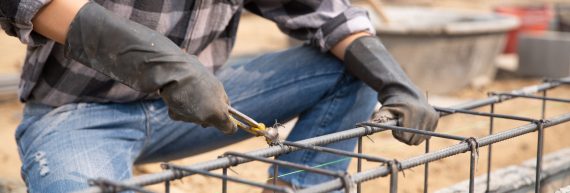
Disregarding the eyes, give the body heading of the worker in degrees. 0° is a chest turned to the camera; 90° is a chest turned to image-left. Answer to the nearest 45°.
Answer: approximately 315°

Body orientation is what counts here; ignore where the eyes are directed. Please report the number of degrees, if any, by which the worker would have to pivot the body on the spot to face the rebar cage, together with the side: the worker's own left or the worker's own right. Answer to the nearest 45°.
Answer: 0° — they already face it
